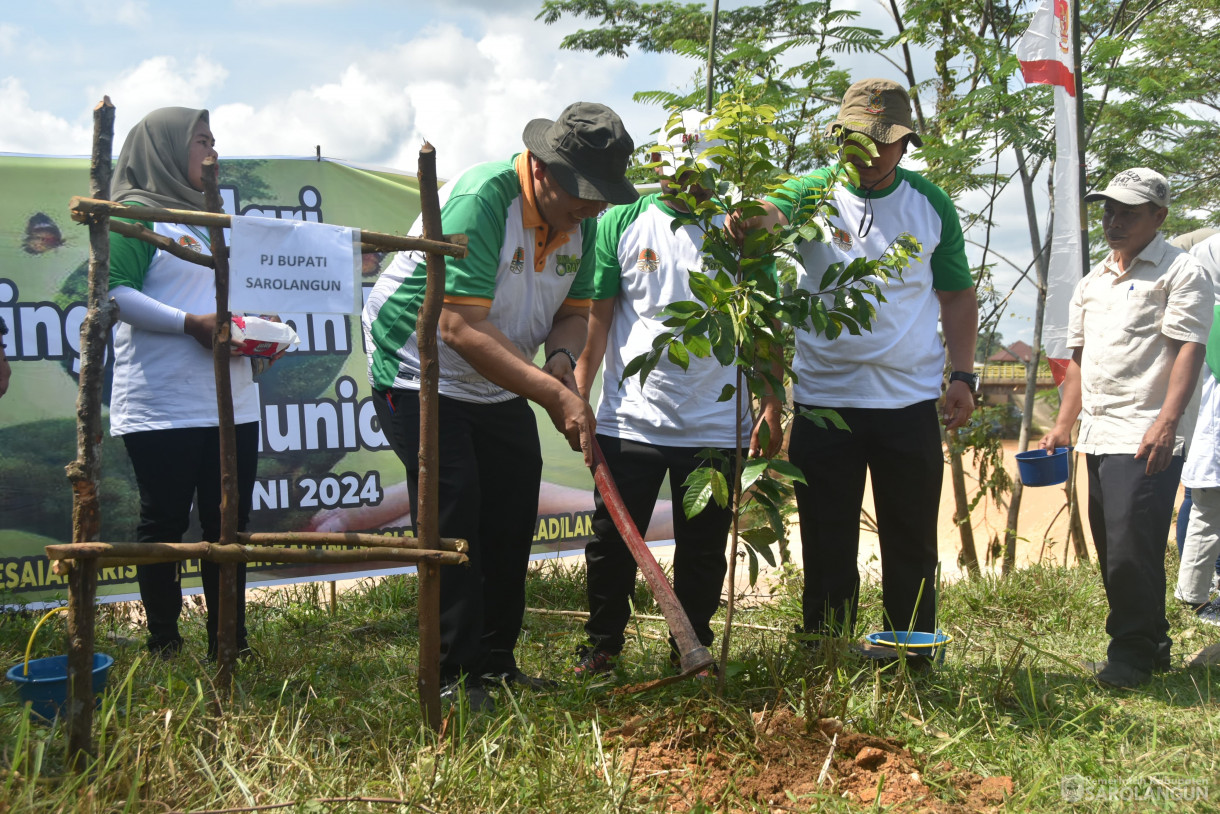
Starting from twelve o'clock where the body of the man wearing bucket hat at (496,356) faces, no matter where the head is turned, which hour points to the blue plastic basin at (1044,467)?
The blue plastic basin is roughly at 10 o'clock from the man wearing bucket hat.

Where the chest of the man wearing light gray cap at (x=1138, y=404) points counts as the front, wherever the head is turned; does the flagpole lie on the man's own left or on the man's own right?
on the man's own right

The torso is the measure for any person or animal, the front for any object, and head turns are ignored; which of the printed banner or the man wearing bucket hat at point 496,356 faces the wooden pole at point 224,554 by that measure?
the printed banner

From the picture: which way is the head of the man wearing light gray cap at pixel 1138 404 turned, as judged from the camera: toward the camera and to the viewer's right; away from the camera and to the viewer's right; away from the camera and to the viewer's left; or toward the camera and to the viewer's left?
toward the camera and to the viewer's left

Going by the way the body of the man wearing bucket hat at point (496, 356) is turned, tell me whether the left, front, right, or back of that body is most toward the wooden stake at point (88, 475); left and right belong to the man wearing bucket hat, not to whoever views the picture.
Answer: right

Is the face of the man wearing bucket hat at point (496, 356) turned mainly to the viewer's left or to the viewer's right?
to the viewer's right

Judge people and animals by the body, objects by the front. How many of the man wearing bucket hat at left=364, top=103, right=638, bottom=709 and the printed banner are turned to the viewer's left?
0

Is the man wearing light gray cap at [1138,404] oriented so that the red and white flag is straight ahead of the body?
no

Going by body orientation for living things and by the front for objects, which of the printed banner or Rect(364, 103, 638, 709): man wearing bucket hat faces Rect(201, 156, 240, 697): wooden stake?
the printed banner

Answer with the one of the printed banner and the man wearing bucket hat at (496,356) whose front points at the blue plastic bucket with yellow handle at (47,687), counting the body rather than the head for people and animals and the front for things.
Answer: the printed banner

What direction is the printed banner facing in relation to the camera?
toward the camera

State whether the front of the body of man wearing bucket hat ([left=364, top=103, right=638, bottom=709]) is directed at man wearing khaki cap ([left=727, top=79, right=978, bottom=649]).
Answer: no

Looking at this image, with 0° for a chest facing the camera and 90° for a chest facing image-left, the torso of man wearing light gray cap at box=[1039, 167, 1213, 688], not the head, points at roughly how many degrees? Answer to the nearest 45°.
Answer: approximately 45°

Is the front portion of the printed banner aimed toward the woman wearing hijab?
yes

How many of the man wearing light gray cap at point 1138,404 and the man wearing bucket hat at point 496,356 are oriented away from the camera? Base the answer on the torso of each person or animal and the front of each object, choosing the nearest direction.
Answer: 0

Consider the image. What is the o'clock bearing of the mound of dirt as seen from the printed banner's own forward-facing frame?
The mound of dirt is roughly at 11 o'clock from the printed banner.

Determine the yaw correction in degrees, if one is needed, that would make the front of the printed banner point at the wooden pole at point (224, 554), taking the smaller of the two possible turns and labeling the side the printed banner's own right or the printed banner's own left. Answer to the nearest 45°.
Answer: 0° — it already faces it

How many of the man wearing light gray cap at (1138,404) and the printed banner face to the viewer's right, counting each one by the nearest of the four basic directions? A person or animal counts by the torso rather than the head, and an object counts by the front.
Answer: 0
